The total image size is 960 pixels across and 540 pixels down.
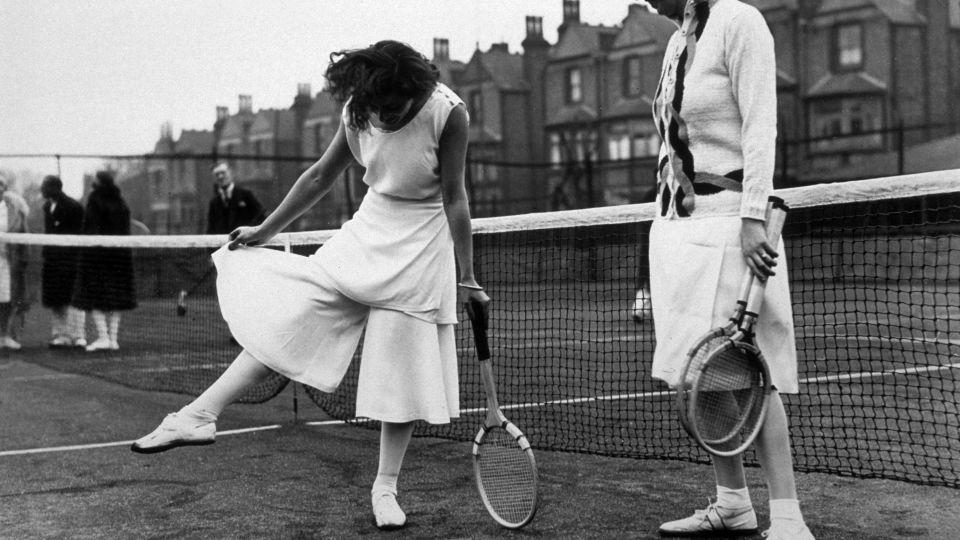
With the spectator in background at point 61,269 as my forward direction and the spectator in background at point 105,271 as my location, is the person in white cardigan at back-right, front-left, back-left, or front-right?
back-left

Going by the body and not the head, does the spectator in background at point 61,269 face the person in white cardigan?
no

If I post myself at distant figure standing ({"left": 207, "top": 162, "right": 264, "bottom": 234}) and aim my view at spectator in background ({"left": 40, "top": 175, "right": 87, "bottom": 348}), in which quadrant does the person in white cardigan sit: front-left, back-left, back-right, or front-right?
back-left

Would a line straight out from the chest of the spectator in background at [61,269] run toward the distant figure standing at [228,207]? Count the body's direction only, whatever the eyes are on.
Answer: no
